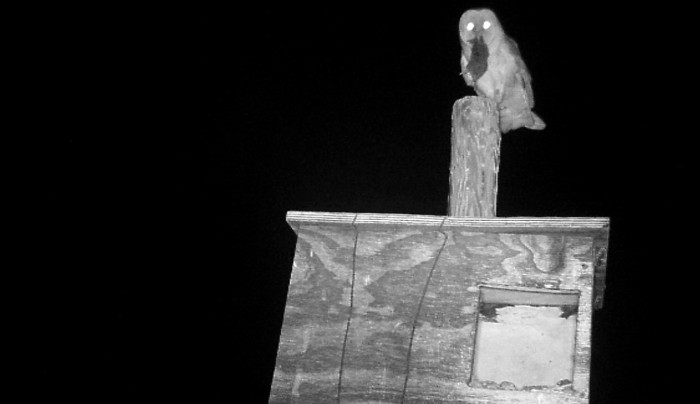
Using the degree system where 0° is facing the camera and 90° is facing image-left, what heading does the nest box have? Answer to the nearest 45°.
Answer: approximately 0°

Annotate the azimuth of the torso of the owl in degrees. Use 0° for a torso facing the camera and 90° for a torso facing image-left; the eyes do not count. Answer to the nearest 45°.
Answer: approximately 45°
